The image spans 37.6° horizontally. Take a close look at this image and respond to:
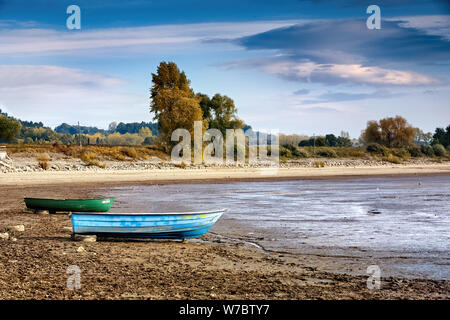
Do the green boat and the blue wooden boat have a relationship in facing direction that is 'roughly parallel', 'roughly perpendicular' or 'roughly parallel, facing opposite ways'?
roughly parallel

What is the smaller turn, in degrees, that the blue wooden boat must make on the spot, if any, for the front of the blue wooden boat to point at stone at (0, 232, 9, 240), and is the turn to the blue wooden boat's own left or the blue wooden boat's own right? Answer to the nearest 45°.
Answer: approximately 180°

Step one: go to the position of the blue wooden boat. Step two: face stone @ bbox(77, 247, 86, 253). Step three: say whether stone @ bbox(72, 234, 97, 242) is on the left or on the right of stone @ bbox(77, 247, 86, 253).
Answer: right

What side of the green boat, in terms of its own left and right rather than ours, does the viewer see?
right

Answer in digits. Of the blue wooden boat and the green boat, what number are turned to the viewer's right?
2

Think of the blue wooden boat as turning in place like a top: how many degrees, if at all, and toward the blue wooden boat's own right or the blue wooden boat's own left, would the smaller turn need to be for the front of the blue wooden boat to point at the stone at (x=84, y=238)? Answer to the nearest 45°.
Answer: approximately 180°

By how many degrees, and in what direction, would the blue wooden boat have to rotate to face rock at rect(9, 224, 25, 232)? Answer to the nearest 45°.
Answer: approximately 135° to its left

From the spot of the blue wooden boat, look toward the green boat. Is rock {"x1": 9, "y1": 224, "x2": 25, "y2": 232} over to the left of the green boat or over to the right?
left

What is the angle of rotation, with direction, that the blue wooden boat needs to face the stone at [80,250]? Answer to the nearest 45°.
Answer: approximately 135° to its right

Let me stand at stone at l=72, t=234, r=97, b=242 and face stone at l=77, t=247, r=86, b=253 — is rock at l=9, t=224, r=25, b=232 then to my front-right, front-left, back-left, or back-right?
back-right

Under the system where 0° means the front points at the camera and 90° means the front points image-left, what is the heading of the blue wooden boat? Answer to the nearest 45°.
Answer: approximately 270°

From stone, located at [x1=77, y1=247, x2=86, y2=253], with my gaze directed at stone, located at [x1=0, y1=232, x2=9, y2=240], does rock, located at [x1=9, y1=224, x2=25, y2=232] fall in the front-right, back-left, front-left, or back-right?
front-right

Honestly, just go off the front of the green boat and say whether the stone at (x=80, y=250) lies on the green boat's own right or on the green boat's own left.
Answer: on the green boat's own right
